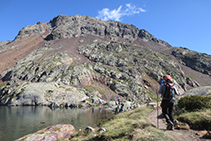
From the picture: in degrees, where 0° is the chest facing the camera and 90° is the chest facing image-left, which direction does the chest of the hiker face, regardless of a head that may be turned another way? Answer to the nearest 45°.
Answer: approximately 180°
